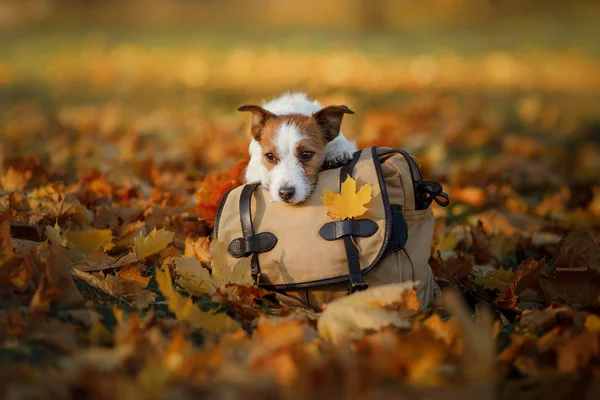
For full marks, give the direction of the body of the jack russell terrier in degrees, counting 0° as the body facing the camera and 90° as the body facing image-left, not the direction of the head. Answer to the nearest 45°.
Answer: approximately 0°

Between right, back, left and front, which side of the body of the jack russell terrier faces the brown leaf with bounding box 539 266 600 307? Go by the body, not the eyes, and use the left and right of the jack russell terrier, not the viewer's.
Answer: left

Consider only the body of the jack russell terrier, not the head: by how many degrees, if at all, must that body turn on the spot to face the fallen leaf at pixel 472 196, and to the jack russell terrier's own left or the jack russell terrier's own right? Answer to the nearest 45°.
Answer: approximately 135° to the jack russell terrier's own left

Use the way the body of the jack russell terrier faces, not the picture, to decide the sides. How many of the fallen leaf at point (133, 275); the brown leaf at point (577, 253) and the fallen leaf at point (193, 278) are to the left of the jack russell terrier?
1

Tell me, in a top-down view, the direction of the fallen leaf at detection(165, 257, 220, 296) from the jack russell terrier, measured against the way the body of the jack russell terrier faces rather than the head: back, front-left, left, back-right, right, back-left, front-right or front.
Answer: front-right

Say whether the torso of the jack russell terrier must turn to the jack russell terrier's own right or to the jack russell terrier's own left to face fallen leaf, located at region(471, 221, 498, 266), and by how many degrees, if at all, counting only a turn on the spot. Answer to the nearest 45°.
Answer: approximately 90° to the jack russell terrier's own left

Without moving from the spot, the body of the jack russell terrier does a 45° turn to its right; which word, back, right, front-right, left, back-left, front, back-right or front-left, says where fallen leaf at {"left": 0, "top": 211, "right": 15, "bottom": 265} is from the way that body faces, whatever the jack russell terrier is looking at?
front

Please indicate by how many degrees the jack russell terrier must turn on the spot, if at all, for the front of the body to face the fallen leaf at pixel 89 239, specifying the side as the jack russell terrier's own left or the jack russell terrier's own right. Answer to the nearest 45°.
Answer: approximately 90° to the jack russell terrier's own right

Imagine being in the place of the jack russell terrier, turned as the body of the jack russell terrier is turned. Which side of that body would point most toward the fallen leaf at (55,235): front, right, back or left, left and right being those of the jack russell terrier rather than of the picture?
right

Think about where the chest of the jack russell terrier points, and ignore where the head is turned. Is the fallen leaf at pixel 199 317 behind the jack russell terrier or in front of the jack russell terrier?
in front

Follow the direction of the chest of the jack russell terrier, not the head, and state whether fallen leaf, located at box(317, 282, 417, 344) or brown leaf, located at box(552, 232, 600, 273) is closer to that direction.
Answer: the fallen leaf

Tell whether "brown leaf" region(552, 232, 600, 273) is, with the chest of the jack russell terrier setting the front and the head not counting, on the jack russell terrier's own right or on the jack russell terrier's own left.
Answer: on the jack russell terrier's own left
